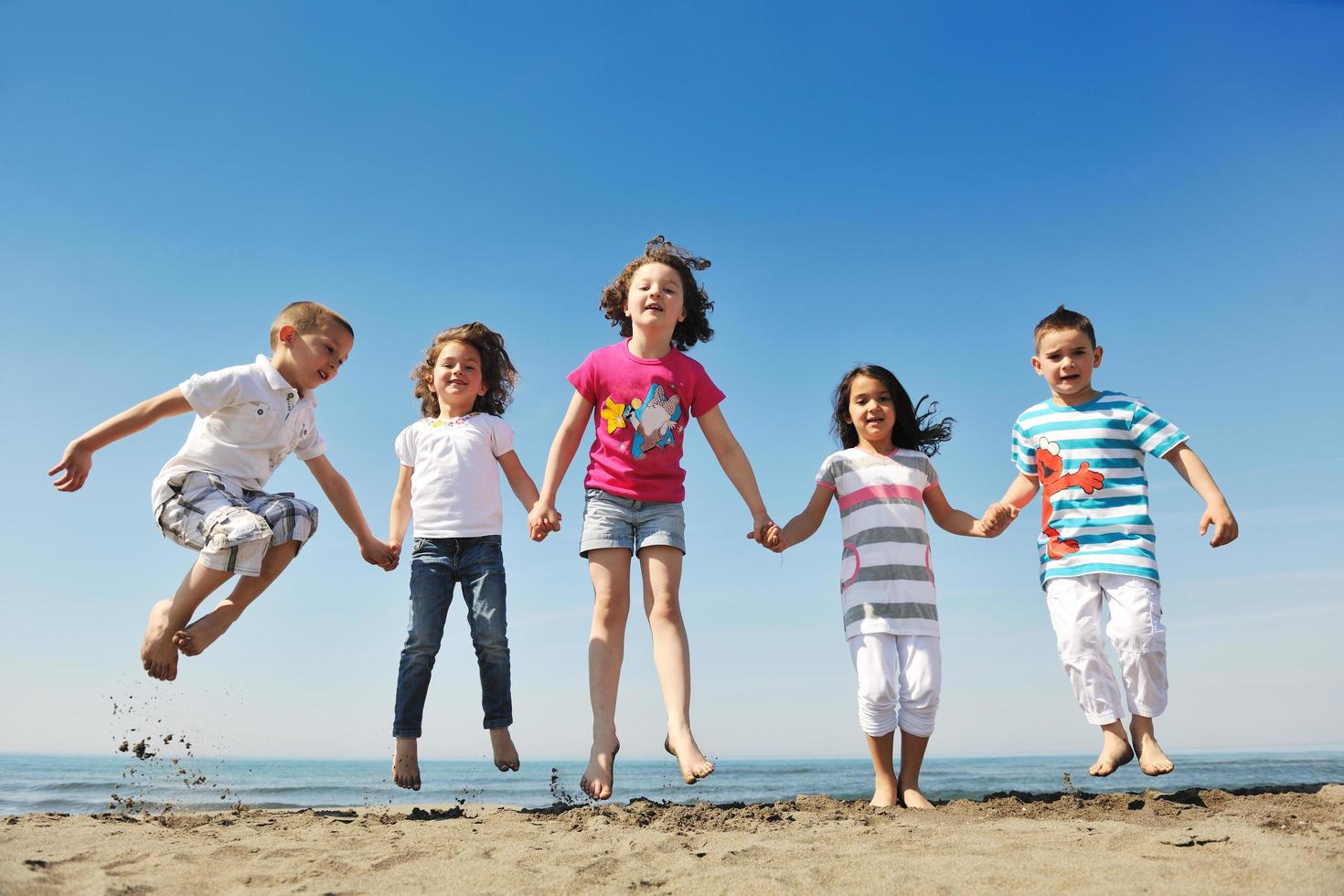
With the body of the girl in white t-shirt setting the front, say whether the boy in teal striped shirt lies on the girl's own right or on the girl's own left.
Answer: on the girl's own left

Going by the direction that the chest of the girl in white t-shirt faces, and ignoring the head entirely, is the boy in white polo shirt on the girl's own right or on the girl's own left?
on the girl's own right

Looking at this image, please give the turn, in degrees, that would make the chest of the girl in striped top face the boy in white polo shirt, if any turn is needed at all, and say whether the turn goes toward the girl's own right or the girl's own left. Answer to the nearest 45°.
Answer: approximately 90° to the girl's own right

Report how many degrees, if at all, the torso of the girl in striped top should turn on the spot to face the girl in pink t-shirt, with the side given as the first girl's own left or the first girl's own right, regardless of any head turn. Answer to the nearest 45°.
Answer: approximately 90° to the first girl's own right

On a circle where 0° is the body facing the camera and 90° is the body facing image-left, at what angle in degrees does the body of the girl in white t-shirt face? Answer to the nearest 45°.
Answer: approximately 0°
